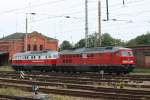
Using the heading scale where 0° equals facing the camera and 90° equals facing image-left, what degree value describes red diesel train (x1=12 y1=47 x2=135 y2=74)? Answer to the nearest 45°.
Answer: approximately 315°
